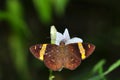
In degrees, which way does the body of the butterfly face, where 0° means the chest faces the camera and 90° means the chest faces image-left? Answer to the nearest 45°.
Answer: approximately 180°

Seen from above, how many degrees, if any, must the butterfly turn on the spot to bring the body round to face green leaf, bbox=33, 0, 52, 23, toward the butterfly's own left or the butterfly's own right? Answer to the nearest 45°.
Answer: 0° — it already faces it
